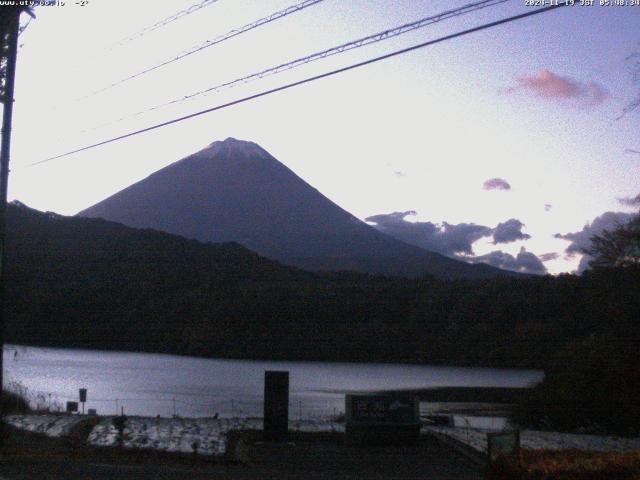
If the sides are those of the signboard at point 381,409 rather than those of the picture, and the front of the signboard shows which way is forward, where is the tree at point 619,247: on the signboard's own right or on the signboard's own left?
on the signboard's own left

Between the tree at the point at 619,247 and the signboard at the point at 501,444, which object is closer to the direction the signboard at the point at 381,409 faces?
the signboard

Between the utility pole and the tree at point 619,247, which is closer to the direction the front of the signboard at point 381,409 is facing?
the utility pole

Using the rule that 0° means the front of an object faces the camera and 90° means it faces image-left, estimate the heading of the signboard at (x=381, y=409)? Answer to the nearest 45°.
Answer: approximately 0°

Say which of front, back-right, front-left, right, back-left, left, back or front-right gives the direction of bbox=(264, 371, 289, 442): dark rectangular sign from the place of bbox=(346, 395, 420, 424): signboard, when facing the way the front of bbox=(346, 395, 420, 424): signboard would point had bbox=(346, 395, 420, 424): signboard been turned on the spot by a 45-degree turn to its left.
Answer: back-right

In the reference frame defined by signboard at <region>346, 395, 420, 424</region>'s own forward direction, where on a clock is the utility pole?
The utility pole is roughly at 2 o'clock from the signboard.
